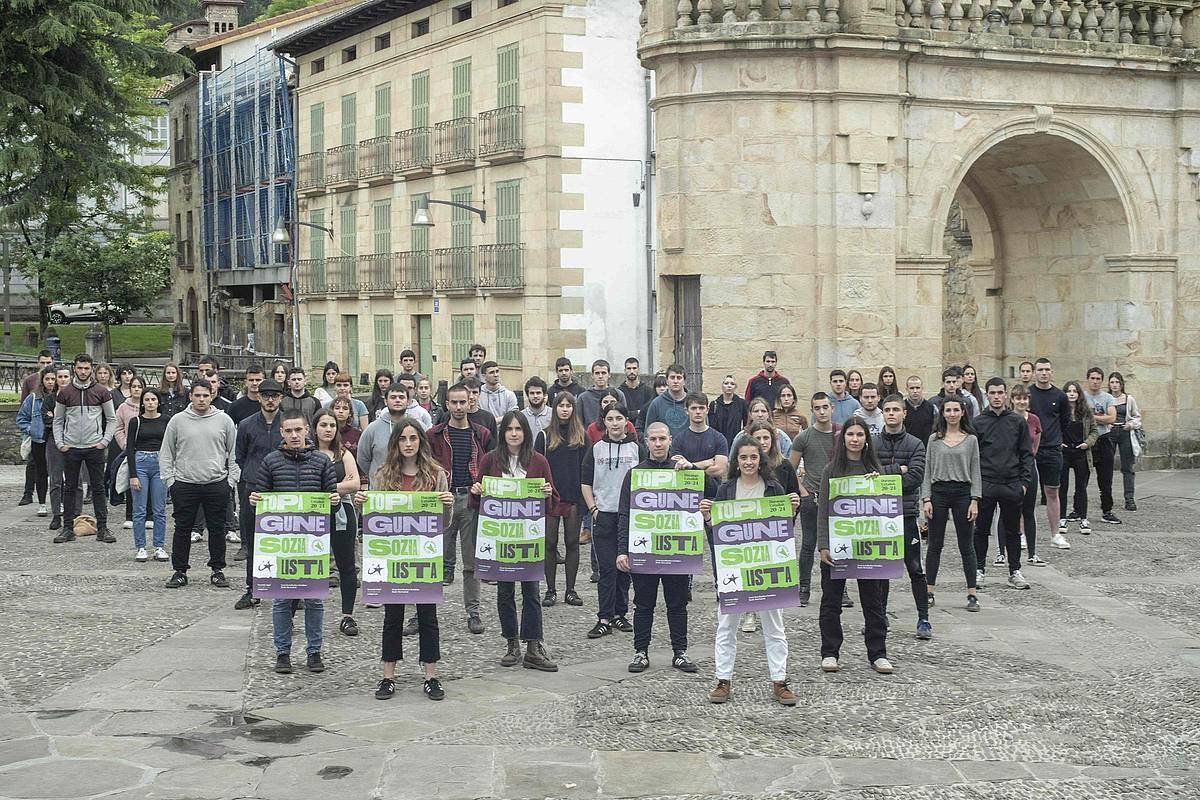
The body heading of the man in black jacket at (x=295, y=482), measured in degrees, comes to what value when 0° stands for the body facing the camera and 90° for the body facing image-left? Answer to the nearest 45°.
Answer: approximately 0°

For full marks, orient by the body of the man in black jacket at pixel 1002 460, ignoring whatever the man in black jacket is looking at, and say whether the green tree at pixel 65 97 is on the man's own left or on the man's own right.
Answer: on the man's own right

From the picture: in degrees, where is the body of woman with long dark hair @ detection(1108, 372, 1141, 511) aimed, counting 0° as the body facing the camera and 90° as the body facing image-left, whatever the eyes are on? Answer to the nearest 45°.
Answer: approximately 45°

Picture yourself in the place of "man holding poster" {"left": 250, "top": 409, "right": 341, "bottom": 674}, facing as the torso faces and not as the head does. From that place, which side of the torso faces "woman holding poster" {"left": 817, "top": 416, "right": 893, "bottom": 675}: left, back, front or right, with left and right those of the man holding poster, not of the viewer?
left

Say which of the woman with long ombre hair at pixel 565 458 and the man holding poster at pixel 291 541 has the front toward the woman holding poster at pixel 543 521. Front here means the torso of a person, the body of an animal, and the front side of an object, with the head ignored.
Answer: the woman with long ombre hair

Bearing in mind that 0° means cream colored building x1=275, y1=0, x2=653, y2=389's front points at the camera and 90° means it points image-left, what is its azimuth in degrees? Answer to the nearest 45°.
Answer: approximately 45°

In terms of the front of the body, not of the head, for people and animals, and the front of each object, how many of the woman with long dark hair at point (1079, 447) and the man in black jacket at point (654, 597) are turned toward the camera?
2

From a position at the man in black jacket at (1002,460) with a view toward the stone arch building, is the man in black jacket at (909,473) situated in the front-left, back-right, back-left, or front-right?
back-left
